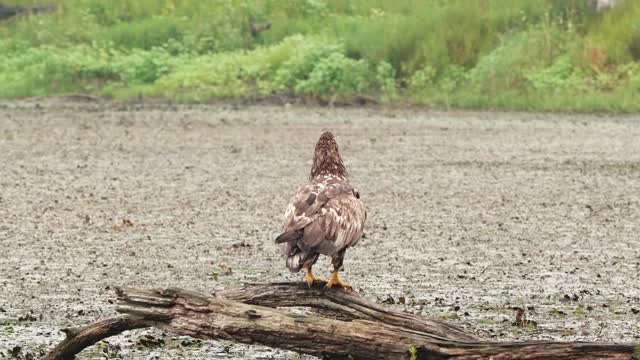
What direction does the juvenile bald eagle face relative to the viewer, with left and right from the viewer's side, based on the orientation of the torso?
facing away from the viewer and to the right of the viewer
